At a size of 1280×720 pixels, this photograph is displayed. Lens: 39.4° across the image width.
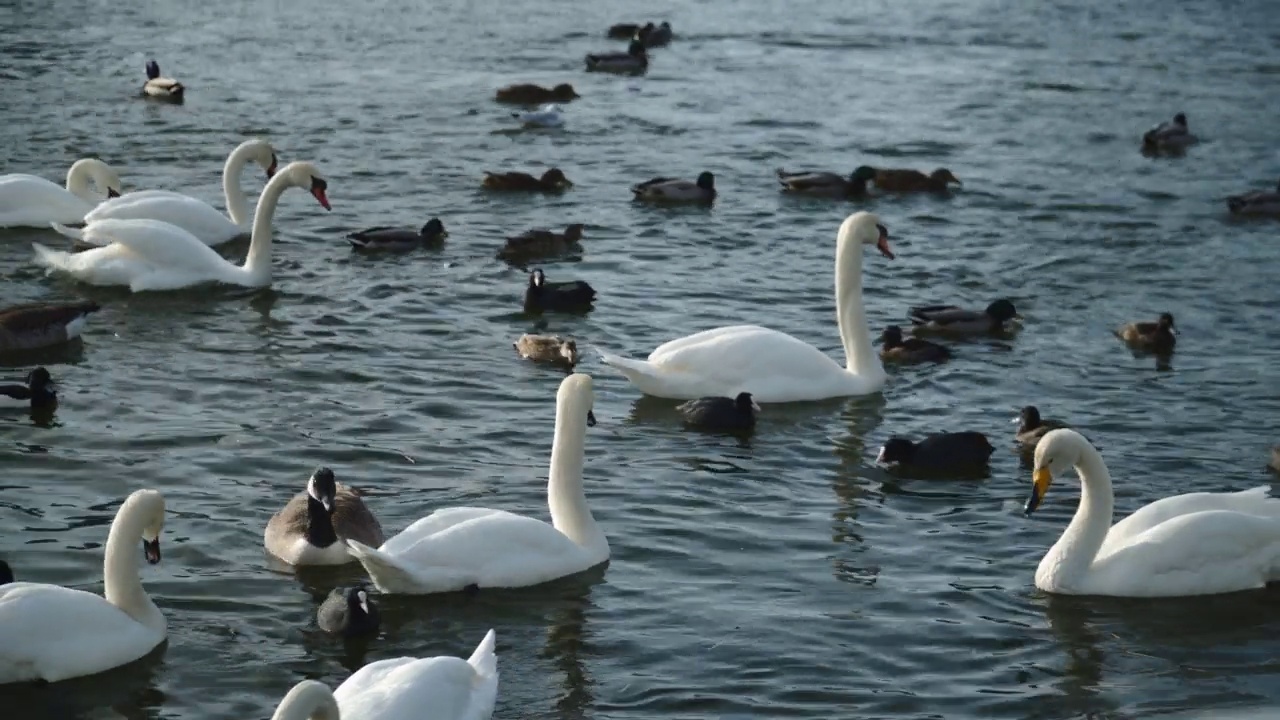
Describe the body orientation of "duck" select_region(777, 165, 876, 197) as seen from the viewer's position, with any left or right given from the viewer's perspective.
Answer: facing to the right of the viewer

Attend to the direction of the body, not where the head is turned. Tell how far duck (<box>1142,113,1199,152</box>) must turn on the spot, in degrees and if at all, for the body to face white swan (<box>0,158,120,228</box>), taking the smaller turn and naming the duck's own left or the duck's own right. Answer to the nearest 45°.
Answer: approximately 135° to the duck's own right

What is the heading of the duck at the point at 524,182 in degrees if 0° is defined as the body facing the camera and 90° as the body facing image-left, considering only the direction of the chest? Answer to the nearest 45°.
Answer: approximately 270°

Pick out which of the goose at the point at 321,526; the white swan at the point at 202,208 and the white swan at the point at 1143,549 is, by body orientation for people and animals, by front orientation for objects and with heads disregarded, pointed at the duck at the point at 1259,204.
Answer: the white swan at the point at 202,208

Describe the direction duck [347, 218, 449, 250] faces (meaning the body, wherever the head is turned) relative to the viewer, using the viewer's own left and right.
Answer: facing to the right of the viewer

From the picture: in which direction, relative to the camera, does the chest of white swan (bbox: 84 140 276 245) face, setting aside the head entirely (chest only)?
to the viewer's right

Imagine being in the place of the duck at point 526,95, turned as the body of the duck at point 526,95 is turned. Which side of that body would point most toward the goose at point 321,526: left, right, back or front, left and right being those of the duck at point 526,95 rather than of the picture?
right

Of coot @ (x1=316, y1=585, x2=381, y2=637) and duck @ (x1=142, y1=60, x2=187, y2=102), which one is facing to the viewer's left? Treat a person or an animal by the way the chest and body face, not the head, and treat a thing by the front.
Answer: duck @ (x1=142, y1=60, x2=187, y2=102)
